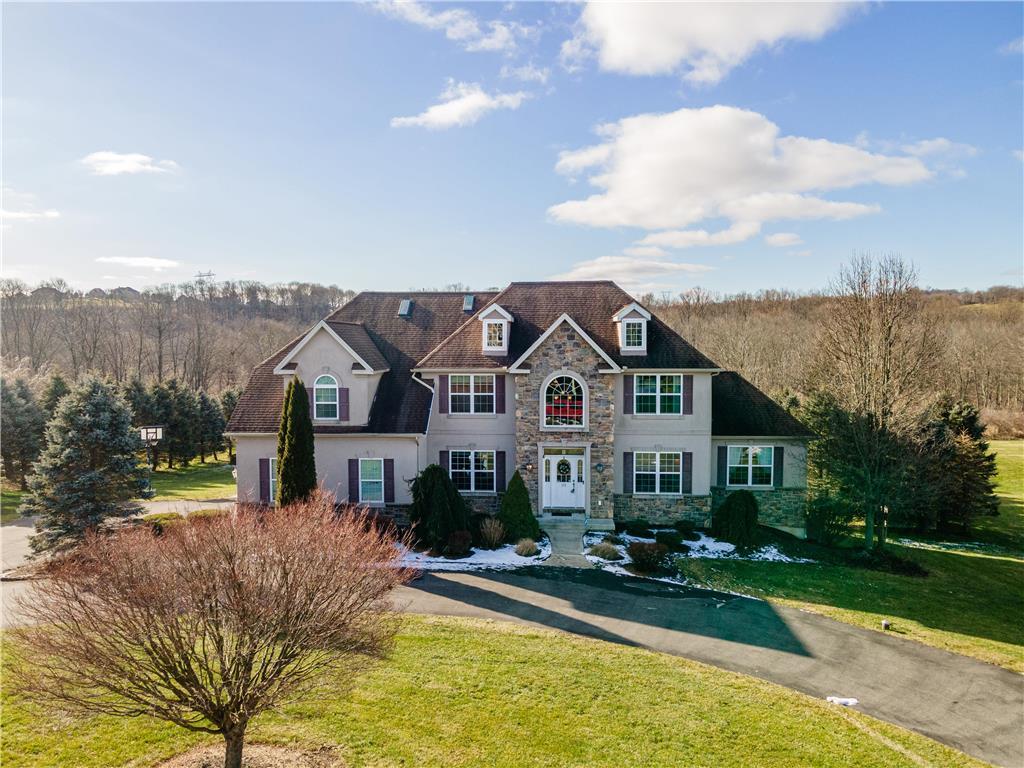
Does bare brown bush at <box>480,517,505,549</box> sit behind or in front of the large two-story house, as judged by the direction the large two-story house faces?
in front

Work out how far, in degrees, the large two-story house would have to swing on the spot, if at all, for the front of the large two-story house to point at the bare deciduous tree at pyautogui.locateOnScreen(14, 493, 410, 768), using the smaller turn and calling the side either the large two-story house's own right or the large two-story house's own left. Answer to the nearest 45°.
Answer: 0° — it already faces it

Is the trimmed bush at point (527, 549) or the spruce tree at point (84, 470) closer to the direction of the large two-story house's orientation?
the trimmed bush

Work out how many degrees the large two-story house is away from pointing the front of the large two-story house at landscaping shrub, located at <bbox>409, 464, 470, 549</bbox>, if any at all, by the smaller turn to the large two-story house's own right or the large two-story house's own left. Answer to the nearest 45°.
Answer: approximately 45° to the large two-story house's own right

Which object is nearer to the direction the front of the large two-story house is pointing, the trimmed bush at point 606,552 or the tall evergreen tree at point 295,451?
the trimmed bush

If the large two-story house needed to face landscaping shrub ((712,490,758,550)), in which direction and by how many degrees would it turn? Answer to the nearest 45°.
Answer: approximately 90° to its left

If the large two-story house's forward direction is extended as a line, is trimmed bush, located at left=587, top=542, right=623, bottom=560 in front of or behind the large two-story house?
in front

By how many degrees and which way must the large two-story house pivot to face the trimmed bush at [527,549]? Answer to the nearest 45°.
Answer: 0° — it already faces it

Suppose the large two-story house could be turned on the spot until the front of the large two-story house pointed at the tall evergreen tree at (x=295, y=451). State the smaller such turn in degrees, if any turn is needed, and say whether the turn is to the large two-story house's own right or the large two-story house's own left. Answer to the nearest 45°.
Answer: approximately 45° to the large two-story house's own right

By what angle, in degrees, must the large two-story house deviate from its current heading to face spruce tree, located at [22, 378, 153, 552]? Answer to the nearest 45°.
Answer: approximately 90° to its right

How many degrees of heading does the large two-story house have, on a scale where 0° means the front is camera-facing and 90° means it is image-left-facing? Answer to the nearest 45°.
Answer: approximately 0°

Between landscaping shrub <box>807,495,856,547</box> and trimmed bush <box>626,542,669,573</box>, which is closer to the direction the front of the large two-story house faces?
the trimmed bush

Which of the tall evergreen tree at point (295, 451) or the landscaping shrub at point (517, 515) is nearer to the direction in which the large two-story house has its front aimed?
the landscaping shrub

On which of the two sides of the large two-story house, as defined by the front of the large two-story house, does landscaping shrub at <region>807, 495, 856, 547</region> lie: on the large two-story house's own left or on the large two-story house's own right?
on the large two-story house's own left
